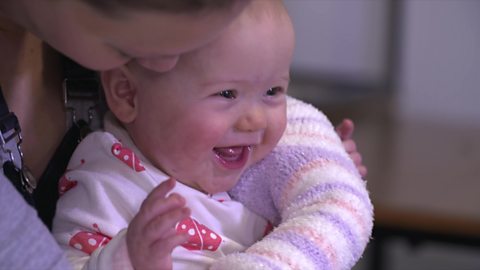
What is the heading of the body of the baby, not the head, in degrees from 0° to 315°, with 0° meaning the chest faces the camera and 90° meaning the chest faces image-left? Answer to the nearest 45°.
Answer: approximately 315°

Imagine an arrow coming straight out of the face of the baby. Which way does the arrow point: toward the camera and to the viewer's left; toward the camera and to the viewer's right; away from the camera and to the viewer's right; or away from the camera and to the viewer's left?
toward the camera and to the viewer's right
